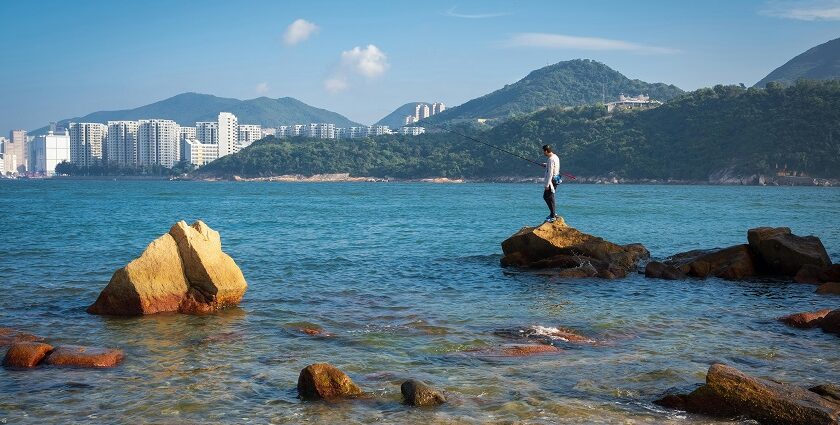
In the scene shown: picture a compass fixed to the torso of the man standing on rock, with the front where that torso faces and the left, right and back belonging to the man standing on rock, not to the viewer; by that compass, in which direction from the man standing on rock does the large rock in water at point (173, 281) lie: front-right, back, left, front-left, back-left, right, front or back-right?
front-left

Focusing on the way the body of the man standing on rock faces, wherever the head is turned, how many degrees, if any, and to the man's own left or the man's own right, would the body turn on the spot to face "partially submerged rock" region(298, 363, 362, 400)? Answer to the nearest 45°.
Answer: approximately 90° to the man's own left

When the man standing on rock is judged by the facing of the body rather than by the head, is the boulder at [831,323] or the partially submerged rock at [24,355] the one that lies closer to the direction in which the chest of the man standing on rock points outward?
the partially submerged rock

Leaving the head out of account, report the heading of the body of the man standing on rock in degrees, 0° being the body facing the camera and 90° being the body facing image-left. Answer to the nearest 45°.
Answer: approximately 90°

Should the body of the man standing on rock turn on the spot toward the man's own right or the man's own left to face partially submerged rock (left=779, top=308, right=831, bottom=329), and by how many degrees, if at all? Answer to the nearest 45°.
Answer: approximately 135° to the man's own left

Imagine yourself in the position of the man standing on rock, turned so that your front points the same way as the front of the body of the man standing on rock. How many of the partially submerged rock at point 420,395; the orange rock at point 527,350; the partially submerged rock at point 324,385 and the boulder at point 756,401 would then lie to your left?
4

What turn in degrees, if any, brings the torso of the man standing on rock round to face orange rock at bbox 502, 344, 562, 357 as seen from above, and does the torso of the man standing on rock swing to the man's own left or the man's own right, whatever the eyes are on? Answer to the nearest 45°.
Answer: approximately 90° to the man's own left

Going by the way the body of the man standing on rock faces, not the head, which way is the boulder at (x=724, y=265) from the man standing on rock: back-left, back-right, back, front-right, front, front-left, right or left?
back

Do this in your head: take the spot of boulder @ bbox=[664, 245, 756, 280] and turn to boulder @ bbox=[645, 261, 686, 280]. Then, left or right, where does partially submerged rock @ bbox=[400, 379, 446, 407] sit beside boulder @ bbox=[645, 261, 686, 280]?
left

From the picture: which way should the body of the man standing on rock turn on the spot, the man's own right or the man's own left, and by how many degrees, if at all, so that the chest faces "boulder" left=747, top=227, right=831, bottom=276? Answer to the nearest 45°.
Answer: approximately 180°

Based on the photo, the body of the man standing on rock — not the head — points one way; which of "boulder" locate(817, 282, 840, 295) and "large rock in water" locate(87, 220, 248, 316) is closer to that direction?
the large rock in water

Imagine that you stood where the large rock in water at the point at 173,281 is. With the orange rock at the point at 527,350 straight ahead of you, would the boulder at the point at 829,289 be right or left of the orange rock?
left

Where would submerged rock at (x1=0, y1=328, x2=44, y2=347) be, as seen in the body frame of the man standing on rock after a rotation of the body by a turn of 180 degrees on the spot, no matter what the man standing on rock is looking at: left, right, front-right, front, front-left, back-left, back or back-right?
back-right

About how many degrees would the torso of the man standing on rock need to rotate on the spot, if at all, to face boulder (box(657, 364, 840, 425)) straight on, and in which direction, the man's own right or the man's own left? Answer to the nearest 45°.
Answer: approximately 90° to the man's own left

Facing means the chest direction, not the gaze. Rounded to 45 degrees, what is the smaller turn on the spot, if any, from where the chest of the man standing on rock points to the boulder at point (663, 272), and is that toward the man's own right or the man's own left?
approximately 135° to the man's own left

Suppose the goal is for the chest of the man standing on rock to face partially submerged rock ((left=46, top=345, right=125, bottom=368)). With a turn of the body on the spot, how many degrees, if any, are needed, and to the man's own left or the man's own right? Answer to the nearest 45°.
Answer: approximately 45° to the man's own left
